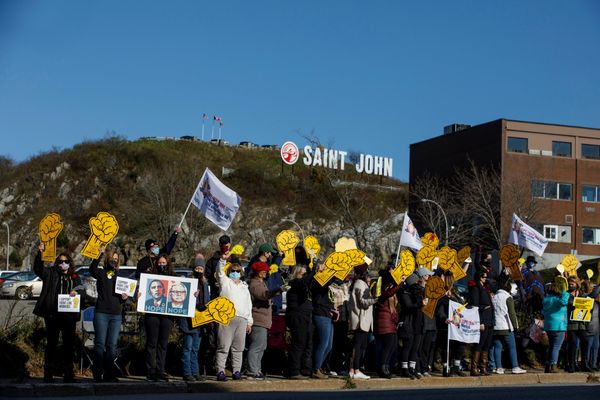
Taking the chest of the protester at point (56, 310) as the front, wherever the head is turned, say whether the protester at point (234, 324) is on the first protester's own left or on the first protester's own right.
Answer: on the first protester's own left

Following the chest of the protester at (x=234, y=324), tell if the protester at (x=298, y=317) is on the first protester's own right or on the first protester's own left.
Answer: on the first protester's own left

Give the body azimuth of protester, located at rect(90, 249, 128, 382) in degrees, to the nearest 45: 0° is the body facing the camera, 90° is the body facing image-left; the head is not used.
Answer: approximately 0°

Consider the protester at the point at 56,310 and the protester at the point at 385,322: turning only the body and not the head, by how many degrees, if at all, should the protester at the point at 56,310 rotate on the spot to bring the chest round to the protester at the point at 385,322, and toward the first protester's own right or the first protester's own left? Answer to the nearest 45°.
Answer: approximately 90° to the first protester's own left

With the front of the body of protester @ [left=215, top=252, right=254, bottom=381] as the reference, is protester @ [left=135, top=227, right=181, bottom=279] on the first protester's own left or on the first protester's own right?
on the first protester's own right

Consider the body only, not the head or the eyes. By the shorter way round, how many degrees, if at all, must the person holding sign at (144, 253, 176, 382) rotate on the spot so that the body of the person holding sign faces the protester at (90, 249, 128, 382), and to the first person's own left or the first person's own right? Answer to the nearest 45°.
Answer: approximately 45° to the first person's own right

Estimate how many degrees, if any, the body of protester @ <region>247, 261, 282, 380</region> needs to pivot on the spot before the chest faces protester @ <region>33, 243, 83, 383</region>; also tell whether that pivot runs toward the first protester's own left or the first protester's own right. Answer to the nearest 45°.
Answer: approximately 135° to the first protester's own right
